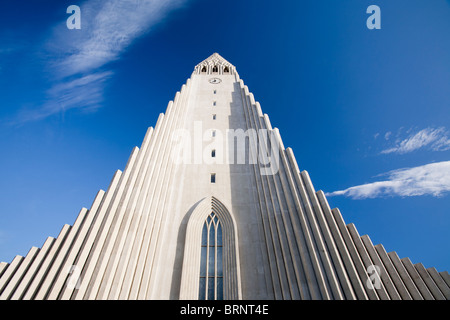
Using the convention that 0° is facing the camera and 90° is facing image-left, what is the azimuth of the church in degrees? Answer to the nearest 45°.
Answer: approximately 0°
